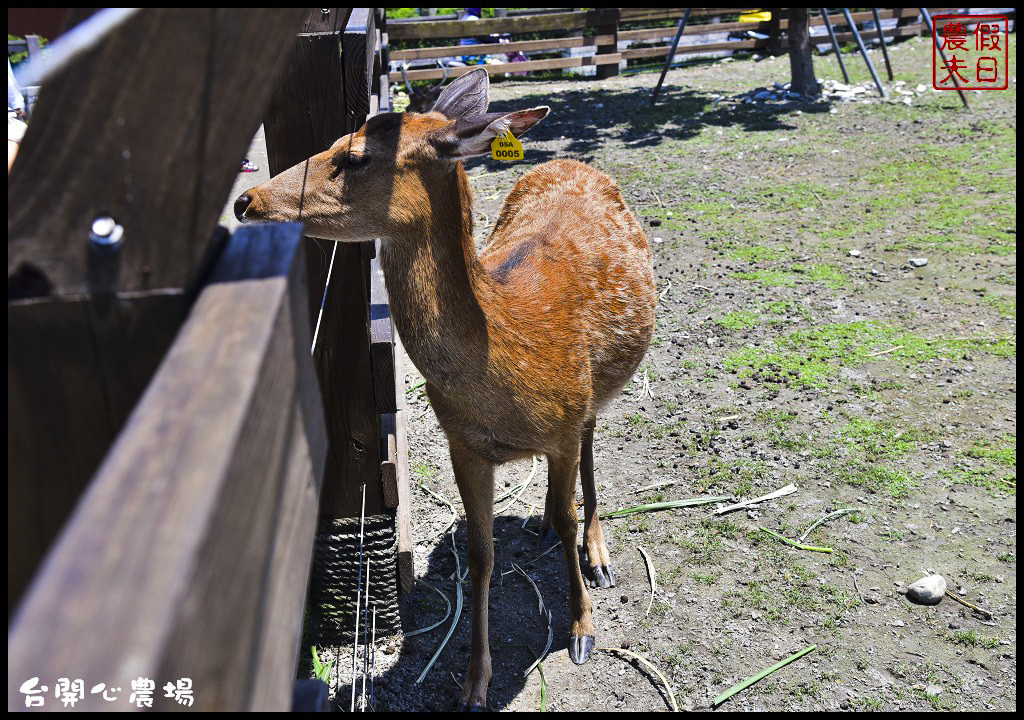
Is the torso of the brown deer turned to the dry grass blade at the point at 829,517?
no

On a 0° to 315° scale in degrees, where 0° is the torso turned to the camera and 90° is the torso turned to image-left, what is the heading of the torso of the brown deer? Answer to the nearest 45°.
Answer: approximately 45°

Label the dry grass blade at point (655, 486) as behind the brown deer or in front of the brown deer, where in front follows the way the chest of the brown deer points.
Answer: behind

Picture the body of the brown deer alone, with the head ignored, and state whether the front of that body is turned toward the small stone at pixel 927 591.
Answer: no
